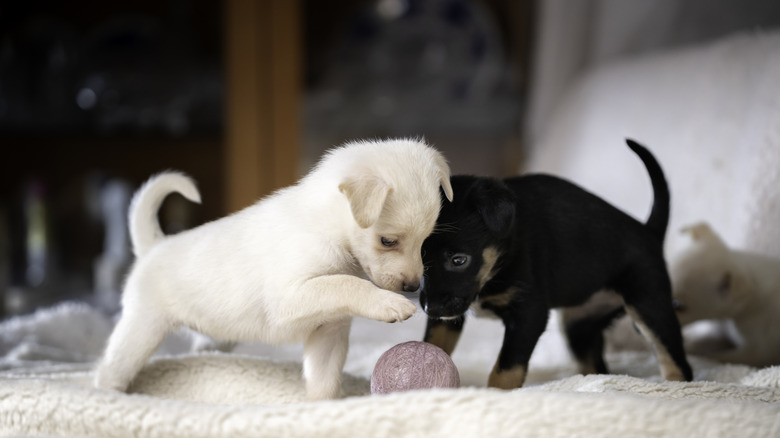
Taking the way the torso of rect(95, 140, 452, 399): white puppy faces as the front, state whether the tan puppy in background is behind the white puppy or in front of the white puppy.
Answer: in front

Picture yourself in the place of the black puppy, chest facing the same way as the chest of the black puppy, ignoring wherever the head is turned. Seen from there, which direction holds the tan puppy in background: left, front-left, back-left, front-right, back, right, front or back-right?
back-right

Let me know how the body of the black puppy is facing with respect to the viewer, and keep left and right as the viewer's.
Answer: facing to the left of the viewer

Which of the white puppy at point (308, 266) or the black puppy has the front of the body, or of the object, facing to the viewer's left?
the black puppy

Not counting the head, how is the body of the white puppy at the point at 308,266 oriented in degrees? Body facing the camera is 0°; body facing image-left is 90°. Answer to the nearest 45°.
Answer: approximately 270°

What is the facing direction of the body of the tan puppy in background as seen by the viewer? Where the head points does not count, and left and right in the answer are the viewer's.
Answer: facing to the left of the viewer

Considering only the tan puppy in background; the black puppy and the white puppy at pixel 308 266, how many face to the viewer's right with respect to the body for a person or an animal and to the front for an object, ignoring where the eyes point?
1

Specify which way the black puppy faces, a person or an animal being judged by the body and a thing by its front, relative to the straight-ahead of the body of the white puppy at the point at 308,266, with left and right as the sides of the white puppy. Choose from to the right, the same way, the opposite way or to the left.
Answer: the opposite way

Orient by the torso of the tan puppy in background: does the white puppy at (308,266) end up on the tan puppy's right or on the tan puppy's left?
on the tan puppy's left

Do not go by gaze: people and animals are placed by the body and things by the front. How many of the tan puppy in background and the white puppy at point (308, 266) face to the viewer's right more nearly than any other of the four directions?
1
